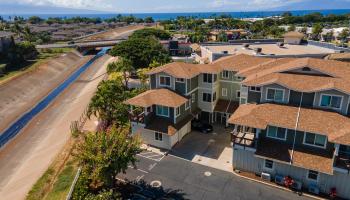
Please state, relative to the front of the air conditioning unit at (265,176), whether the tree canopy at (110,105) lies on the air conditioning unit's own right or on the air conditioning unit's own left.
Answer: on the air conditioning unit's own right

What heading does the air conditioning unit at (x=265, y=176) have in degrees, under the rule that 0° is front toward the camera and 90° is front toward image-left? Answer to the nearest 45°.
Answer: approximately 45°

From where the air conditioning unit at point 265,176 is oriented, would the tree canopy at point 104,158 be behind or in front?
in front

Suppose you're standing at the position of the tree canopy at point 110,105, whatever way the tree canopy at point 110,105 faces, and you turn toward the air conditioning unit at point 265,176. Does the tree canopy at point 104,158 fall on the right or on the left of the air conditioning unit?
right

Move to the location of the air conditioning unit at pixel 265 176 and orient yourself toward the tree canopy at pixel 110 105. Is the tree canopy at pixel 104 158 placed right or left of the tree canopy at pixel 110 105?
left
